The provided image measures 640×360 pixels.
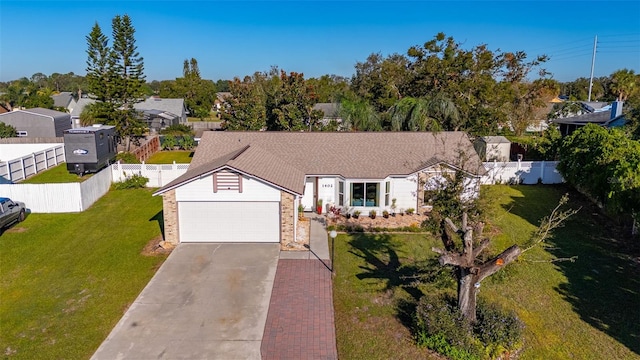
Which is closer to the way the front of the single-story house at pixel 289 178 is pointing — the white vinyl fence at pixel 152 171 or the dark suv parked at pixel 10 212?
the dark suv parked

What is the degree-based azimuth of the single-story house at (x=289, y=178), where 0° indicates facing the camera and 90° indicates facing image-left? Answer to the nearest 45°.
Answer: approximately 0°

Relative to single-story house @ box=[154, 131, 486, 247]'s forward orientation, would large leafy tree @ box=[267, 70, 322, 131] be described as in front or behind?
behind

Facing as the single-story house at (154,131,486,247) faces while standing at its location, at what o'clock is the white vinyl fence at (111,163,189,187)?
The white vinyl fence is roughly at 4 o'clock from the single-story house.

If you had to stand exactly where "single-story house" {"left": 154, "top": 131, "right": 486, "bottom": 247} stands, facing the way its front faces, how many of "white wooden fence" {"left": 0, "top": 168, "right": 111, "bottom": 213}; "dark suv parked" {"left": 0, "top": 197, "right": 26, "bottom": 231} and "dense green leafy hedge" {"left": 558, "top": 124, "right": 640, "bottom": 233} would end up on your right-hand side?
2

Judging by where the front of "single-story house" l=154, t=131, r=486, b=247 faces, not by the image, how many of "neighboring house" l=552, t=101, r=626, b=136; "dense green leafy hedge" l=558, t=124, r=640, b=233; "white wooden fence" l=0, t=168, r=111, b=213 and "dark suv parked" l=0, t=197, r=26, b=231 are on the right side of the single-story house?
2

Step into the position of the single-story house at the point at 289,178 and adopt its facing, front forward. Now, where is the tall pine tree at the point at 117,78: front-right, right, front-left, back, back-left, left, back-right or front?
back-right

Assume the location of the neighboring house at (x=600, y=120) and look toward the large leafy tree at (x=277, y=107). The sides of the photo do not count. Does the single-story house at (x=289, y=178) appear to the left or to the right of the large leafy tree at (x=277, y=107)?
left

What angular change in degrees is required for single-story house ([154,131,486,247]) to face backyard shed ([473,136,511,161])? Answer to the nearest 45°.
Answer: approximately 135° to its left

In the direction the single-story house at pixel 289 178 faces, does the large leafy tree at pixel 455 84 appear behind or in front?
behind

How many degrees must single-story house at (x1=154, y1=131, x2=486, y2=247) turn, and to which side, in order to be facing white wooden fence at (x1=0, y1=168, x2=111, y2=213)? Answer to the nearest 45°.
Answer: approximately 90° to its right
